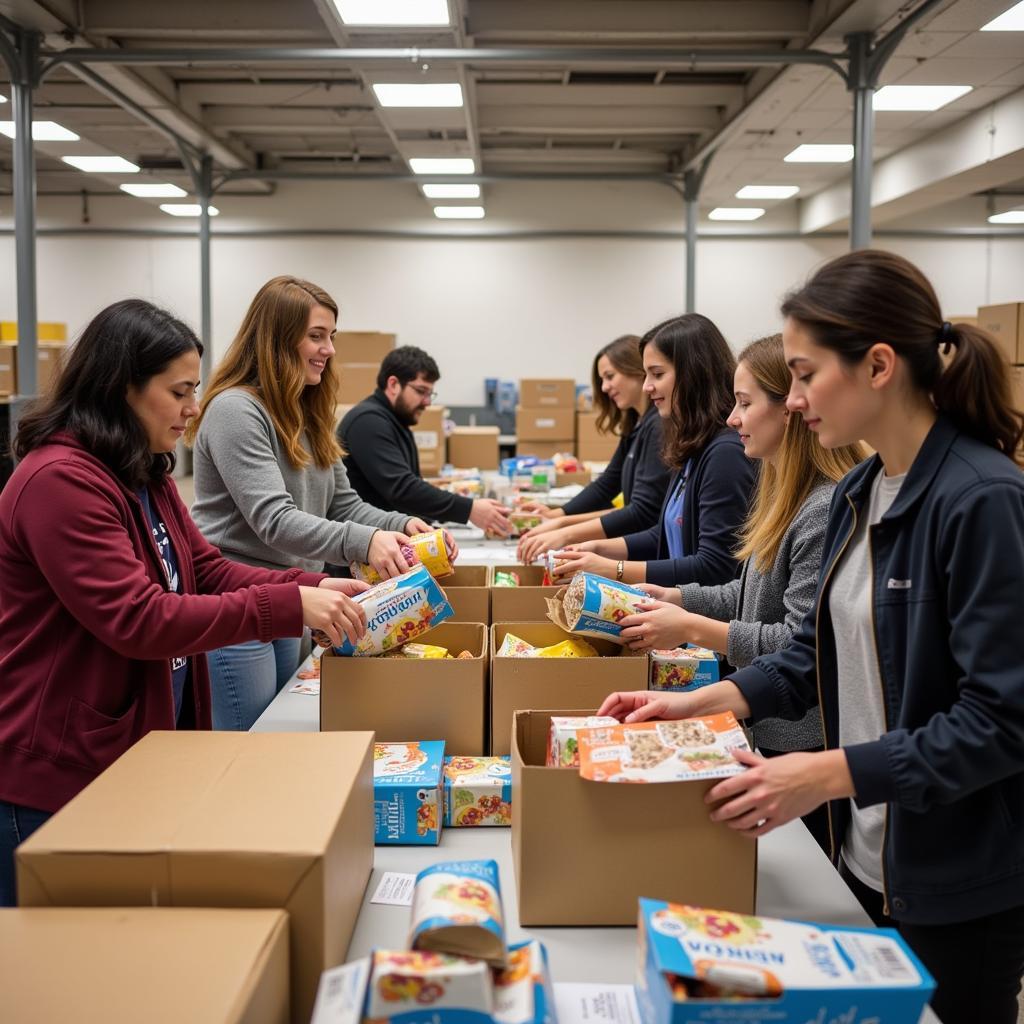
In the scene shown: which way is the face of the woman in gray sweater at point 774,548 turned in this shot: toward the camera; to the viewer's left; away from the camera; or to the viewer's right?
to the viewer's left

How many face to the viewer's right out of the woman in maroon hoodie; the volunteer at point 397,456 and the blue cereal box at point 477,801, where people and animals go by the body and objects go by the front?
2

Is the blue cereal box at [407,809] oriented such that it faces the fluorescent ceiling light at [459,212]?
no

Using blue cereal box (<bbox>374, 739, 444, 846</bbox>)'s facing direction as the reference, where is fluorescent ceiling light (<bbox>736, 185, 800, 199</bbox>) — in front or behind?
behind

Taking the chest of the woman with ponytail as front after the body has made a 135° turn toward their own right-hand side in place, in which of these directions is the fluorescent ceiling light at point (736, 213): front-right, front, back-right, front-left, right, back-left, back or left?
front-left

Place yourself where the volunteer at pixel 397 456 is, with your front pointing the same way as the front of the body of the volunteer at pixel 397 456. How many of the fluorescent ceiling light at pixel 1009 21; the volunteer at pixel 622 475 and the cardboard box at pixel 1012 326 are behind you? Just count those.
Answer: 0

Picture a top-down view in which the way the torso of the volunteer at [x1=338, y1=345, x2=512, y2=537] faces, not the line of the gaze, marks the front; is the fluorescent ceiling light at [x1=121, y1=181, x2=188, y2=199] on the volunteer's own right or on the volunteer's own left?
on the volunteer's own left

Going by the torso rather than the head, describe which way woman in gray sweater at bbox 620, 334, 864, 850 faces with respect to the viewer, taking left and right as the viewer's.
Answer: facing to the left of the viewer

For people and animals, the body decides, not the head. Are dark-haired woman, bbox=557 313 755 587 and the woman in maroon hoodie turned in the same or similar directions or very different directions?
very different directions

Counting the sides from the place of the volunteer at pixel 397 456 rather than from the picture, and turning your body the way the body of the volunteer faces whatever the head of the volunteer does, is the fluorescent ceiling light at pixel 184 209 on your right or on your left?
on your left

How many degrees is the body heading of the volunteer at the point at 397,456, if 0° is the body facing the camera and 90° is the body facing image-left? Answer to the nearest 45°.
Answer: approximately 270°

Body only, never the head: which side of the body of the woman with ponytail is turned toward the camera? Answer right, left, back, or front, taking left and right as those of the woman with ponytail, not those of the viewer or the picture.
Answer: left

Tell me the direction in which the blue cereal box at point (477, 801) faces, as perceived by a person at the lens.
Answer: facing the viewer

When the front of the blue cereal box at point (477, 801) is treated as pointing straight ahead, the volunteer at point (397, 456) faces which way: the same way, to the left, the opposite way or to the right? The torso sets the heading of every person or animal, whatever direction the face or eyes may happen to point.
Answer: to the left

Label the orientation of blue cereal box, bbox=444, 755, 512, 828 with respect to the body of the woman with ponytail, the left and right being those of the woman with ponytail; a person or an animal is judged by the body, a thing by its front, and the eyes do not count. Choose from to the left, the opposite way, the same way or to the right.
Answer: to the left

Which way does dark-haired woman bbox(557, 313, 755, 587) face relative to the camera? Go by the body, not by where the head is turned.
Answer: to the viewer's left

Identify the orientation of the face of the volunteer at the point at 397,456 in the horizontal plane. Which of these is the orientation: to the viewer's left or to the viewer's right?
to the viewer's right
